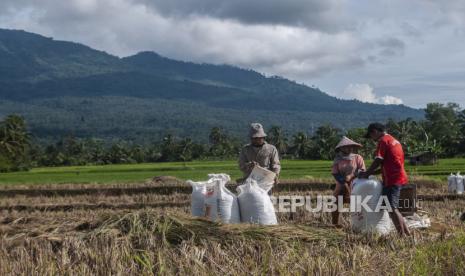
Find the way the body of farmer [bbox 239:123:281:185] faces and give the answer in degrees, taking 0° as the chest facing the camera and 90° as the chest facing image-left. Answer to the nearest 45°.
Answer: approximately 0°

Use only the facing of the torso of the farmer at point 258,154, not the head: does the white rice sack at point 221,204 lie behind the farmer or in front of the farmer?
in front

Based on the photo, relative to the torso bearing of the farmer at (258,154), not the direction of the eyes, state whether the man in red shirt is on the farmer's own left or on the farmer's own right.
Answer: on the farmer's own left

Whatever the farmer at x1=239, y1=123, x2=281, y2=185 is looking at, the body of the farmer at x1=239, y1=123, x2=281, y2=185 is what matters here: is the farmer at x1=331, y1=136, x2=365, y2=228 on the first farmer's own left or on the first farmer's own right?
on the first farmer's own left

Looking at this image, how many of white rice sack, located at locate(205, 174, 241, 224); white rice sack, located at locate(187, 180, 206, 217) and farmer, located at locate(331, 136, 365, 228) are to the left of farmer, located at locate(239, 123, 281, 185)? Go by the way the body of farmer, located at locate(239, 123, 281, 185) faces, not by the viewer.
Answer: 1

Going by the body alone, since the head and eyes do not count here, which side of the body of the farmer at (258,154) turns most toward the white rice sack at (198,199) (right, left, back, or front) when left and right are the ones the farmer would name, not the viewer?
right

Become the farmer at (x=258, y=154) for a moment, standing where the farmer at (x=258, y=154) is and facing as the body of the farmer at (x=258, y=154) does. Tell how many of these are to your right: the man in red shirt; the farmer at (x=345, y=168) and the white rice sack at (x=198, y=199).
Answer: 1
